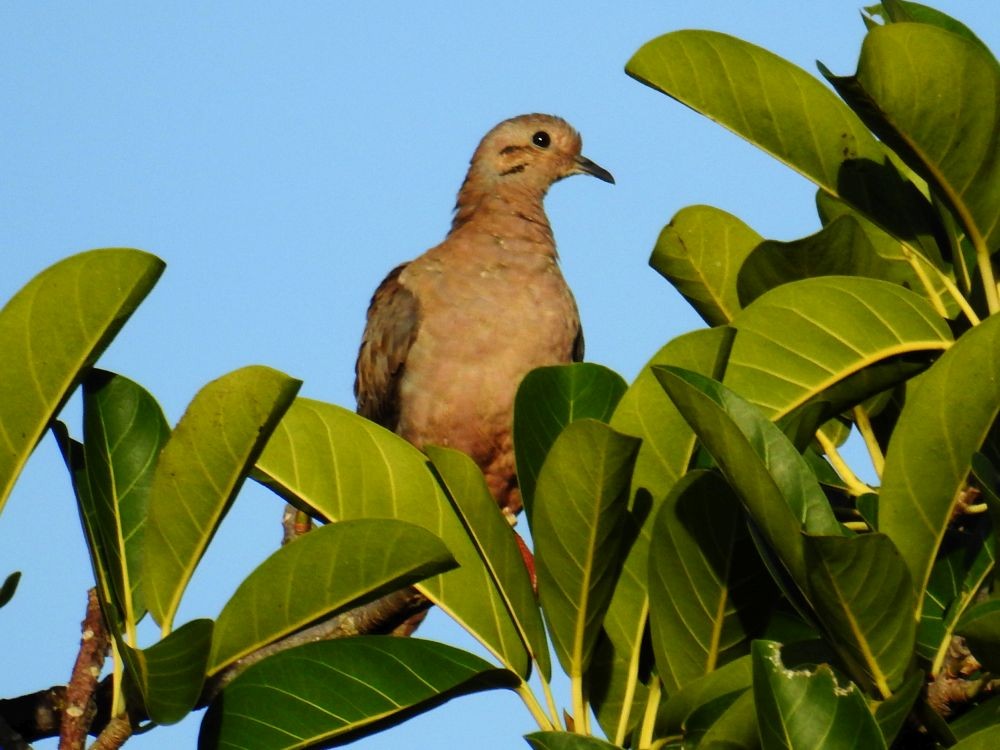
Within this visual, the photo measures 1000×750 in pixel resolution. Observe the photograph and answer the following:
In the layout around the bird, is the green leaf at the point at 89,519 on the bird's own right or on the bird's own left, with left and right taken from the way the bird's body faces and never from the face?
on the bird's own right

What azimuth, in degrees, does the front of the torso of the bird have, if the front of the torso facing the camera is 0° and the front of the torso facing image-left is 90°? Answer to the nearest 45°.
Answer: approximately 315°
